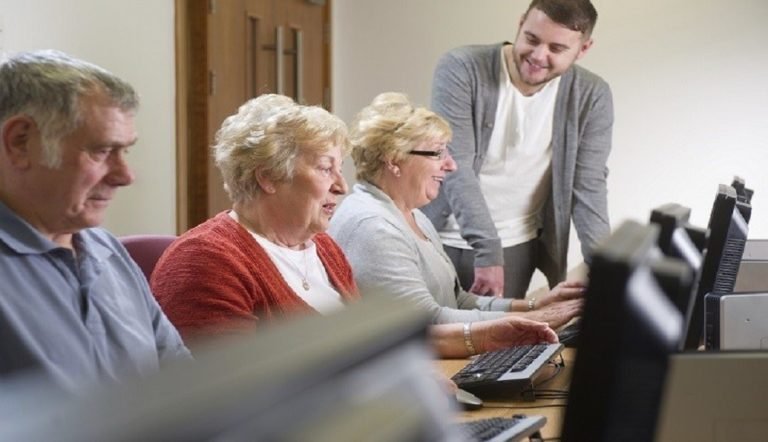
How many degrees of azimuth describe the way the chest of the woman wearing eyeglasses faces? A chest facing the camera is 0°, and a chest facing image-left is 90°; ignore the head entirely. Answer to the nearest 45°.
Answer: approximately 270°

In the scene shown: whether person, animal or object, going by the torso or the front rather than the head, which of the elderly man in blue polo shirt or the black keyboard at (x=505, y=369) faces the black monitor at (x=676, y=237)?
the elderly man in blue polo shirt

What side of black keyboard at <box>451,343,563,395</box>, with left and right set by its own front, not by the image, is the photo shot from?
left

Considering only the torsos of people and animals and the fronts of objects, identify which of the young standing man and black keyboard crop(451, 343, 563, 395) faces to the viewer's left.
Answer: the black keyboard

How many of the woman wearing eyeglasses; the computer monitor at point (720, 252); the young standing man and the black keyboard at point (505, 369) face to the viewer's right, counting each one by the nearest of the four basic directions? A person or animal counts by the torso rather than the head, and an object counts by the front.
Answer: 1

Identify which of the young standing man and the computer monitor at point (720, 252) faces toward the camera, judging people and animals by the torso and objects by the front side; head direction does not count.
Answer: the young standing man

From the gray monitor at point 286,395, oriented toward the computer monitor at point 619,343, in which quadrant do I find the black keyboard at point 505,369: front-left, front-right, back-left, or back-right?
front-left

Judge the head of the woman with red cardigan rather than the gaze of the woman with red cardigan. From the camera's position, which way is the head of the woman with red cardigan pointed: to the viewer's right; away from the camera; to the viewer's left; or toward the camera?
to the viewer's right

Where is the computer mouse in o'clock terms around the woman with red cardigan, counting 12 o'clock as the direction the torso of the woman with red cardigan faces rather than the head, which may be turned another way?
The computer mouse is roughly at 12 o'clock from the woman with red cardigan.

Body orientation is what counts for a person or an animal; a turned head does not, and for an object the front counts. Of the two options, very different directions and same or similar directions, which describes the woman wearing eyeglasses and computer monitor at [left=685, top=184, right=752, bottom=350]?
very different directions

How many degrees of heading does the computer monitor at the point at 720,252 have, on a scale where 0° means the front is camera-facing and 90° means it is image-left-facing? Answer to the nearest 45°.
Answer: approximately 90°

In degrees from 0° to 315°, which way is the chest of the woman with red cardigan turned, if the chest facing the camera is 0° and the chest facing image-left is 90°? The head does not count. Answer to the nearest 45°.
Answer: approximately 315°

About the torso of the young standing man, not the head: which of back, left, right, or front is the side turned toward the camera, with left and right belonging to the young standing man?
front

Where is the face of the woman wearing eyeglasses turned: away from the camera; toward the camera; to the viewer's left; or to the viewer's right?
to the viewer's right

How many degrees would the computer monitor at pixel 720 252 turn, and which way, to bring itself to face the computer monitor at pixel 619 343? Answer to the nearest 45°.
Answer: approximately 90° to its left
